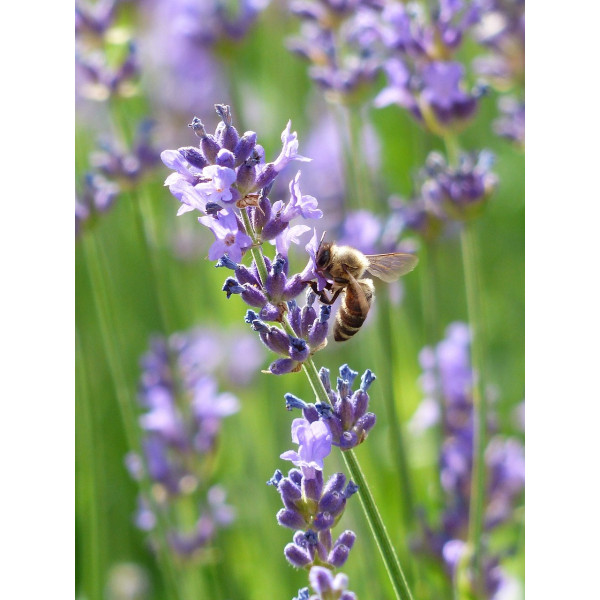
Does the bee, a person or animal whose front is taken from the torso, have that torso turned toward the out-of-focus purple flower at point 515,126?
no

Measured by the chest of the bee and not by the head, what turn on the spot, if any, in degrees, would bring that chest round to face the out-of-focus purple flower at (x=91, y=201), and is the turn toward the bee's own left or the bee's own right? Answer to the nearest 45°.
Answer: approximately 45° to the bee's own right

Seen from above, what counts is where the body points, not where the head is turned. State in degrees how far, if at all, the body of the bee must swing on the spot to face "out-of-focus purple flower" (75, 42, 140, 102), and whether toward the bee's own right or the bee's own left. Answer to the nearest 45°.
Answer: approximately 45° to the bee's own right

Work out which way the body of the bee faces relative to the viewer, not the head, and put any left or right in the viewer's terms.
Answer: facing to the left of the viewer

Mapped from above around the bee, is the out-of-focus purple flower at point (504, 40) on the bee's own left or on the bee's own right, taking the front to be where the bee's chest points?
on the bee's own right

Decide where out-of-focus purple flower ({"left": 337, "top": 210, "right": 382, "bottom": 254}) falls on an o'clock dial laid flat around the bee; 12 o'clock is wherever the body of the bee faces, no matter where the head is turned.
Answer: The out-of-focus purple flower is roughly at 3 o'clock from the bee.

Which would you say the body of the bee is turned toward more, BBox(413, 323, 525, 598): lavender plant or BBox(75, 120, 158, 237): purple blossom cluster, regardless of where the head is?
the purple blossom cluster
